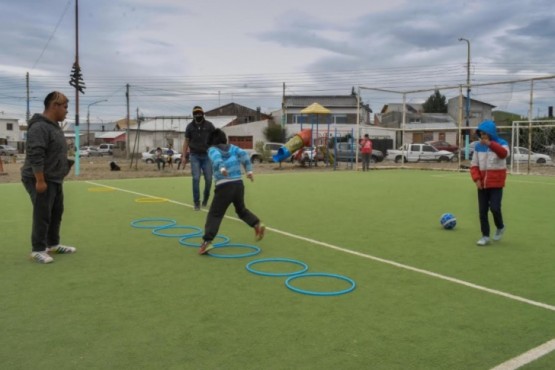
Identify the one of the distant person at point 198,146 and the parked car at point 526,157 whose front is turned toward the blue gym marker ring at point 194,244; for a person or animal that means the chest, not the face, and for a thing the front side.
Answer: the distant person

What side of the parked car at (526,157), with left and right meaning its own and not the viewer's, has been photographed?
right

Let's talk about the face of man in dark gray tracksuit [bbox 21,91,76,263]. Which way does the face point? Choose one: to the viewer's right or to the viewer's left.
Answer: to the viewer's right

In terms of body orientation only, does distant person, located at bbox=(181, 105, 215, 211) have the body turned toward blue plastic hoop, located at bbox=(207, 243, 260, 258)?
yes

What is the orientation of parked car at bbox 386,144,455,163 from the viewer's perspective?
to the viewer's right

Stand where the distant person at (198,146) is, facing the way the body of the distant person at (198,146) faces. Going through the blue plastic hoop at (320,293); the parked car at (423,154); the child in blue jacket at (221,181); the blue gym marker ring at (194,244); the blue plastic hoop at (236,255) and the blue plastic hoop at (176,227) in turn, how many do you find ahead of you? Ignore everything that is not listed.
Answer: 5

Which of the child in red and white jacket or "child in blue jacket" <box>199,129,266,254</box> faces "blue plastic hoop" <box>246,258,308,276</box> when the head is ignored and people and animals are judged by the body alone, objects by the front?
the child in red and white jacket

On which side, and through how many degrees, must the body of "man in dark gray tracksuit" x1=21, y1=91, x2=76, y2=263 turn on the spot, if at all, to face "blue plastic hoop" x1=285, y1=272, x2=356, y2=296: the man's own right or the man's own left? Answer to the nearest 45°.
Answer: approximately 45° to the man's own right

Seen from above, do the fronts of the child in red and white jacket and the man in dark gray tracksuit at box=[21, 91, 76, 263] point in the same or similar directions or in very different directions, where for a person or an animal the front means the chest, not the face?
very different directions

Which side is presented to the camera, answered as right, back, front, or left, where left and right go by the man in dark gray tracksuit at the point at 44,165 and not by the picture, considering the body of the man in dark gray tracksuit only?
right

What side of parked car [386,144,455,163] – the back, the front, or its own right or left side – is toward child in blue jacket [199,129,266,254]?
right

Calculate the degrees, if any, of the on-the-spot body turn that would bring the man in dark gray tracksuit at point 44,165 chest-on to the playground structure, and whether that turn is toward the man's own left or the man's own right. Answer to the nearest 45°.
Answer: approximately 45° to the man's own left

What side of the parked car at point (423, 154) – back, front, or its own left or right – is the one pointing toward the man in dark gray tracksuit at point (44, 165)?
right

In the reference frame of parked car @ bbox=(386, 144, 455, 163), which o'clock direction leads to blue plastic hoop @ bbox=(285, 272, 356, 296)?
The blue plastic hoop is roughly at 3 o'clock from the parked car.
